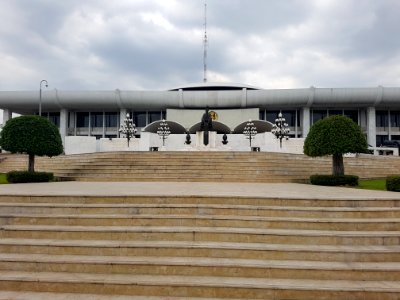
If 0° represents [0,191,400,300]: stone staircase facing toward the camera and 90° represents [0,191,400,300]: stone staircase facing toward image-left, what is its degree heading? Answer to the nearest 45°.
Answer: approximately 0°

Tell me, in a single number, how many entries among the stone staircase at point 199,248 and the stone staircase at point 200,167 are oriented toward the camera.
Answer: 2

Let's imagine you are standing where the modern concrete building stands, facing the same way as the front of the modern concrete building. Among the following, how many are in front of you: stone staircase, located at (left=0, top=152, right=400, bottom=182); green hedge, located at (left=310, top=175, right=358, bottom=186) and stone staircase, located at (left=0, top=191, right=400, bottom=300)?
3

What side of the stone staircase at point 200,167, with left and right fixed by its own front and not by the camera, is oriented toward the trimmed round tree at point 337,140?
left

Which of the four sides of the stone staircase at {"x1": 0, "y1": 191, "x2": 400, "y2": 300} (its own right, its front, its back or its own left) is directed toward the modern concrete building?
back

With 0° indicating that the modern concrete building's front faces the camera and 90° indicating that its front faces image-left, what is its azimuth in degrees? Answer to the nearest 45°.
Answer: approximately 0°

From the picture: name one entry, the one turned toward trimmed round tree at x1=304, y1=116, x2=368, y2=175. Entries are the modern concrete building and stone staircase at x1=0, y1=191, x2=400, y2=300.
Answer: the modern concrete building

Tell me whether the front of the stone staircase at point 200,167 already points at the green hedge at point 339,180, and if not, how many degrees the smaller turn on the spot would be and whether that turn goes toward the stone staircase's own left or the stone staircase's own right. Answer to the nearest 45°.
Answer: approximately 45° to the stone staircase's own left

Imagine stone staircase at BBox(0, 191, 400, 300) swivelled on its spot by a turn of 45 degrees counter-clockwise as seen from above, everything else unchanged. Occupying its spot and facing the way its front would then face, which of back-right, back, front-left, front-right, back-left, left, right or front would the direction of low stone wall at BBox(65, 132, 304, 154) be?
back-left

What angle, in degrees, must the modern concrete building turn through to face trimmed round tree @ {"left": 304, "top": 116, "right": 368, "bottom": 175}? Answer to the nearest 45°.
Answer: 0° — it already faces it

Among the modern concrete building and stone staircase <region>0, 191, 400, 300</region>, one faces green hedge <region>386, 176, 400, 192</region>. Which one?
the modern concrete building

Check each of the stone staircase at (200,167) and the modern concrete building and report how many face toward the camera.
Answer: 2
